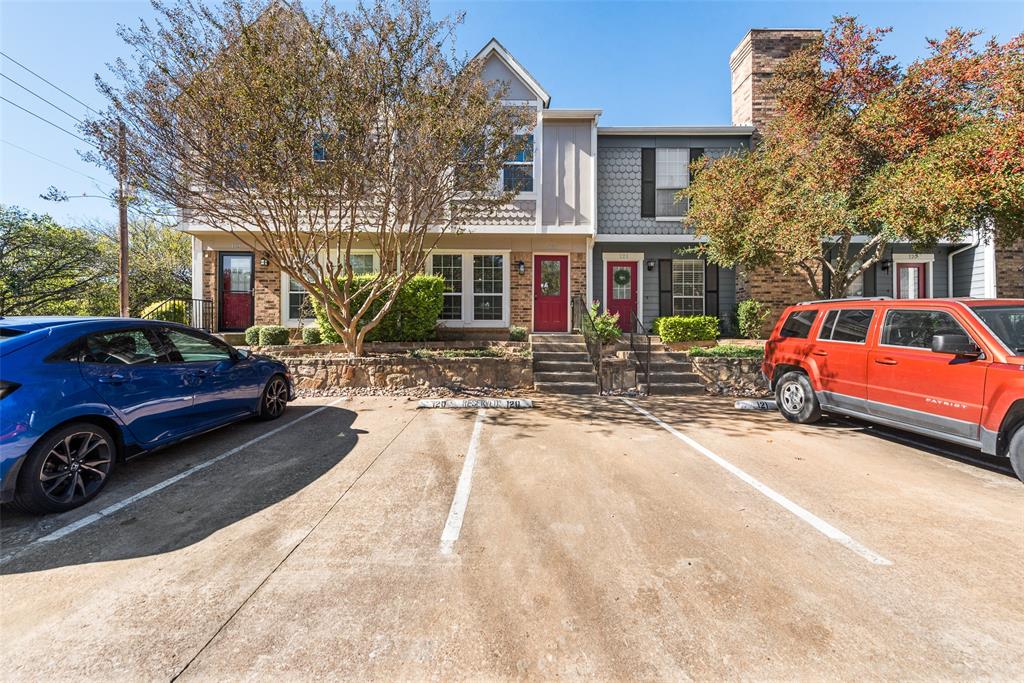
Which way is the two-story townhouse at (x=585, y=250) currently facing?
toward the camera

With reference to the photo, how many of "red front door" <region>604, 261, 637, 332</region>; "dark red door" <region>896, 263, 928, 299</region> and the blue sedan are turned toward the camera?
2

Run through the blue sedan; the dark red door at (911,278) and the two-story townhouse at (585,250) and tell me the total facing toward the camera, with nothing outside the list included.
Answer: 2

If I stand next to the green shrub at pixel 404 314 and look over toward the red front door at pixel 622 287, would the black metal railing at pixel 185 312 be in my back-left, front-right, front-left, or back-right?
back-left

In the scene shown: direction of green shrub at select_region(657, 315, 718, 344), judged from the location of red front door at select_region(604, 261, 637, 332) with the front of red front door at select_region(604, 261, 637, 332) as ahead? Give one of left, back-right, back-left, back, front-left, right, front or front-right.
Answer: front-left

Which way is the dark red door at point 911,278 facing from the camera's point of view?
toward the camera

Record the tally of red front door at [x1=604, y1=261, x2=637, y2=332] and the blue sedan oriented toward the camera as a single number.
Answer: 1

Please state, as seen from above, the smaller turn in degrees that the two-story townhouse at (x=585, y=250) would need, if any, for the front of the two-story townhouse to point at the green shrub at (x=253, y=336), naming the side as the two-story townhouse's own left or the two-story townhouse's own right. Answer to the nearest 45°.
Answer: approximately 90° to the two-story townhouse's own right

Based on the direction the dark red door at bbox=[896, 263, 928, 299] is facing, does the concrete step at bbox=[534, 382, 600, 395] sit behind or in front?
in front

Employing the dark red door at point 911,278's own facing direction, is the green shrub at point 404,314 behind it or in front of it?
in front

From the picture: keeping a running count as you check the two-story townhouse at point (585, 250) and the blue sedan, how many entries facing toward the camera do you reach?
1

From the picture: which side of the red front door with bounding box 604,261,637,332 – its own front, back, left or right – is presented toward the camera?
front

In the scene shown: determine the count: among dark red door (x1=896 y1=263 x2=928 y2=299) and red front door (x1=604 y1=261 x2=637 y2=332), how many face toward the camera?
2
